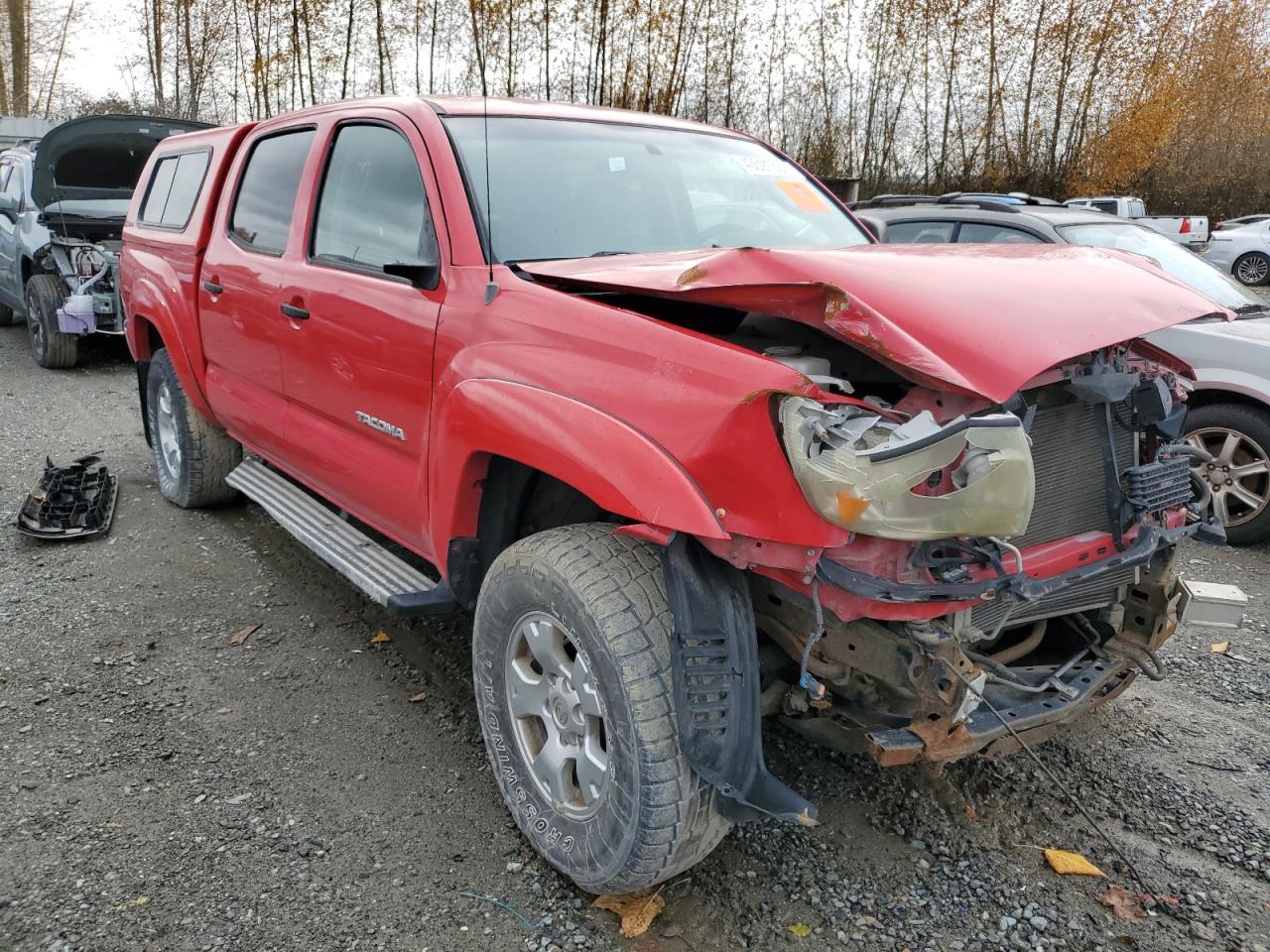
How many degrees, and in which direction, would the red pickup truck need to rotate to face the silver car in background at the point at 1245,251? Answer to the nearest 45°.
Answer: approximately 90° to its left

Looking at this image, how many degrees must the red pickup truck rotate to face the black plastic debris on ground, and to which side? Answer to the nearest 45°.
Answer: approximately 180°

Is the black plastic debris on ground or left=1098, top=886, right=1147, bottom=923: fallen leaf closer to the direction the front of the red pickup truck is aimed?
the fallen leaf

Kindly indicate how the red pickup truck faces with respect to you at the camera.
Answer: facing the viewer and to the right of the viewer
